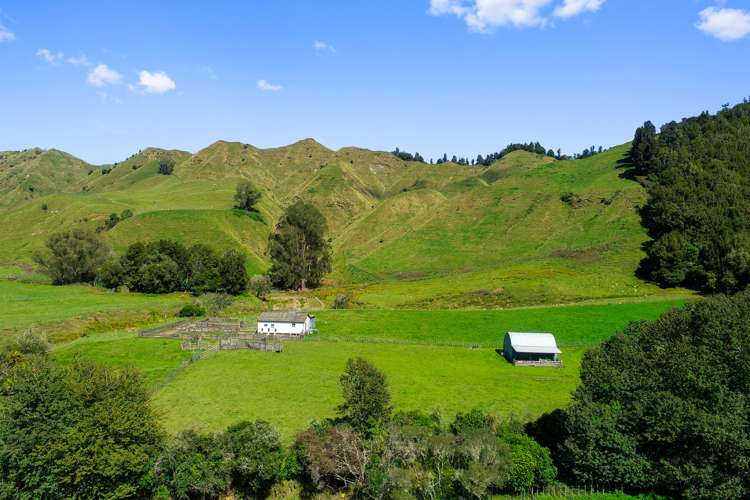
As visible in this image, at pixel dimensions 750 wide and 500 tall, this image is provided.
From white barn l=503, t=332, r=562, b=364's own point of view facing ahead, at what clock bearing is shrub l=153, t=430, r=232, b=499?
The shrub is roughly at 1 o'clock from the white barn.

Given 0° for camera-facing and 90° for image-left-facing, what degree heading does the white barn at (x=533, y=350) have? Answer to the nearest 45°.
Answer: approximately 0°
